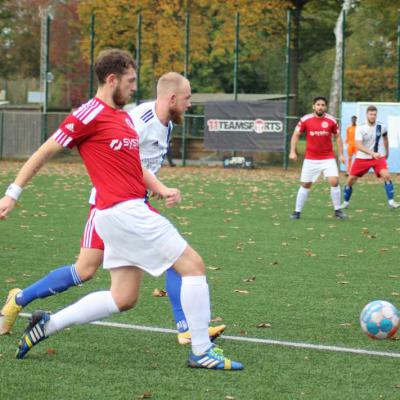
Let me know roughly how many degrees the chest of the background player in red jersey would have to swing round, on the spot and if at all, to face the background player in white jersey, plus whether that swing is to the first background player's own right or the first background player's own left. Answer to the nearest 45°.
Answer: approximately 135° to the first background player's own left

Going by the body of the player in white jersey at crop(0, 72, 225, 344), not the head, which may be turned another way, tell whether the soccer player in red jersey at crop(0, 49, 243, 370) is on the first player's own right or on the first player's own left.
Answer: on the first player's own right

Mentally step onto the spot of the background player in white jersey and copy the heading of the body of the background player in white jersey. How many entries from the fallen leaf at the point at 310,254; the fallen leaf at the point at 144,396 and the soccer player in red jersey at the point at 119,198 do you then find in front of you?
3

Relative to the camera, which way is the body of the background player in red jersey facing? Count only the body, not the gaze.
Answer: toward the camera

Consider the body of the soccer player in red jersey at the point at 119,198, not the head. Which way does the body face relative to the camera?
to the viewer's right

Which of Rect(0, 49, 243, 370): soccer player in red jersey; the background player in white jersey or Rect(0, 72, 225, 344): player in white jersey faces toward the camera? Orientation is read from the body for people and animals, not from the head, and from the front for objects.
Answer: the background player in white jersey

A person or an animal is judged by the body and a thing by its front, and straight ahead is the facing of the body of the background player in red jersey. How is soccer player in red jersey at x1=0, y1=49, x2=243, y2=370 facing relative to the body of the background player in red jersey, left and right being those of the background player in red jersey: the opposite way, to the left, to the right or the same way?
to the left

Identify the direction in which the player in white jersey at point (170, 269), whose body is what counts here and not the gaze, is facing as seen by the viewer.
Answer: to the viewer's right

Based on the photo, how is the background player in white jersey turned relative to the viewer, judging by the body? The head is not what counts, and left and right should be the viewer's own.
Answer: facing the viewer

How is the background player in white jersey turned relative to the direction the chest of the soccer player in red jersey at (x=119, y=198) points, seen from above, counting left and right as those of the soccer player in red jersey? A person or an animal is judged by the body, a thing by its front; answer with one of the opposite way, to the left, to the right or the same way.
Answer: to the right

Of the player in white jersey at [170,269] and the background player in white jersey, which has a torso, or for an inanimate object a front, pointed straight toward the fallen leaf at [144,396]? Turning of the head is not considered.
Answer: the background player in white jersey

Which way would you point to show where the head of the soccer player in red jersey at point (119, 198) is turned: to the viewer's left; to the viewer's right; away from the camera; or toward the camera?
to the viewer's right

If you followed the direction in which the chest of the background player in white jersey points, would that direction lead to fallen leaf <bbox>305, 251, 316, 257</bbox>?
yes
